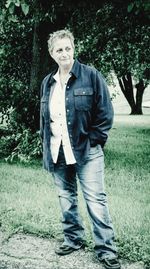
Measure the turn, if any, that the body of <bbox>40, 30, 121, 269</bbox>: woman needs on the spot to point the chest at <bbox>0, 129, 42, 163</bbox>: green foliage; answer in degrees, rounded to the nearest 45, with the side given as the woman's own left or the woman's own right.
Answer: approximately 135° to the woman's own right

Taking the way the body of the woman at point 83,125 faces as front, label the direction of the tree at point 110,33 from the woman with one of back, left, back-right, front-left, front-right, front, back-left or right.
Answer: back-right

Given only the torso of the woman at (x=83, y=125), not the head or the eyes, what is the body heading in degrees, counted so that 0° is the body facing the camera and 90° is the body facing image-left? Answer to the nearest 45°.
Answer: approximately 45°
